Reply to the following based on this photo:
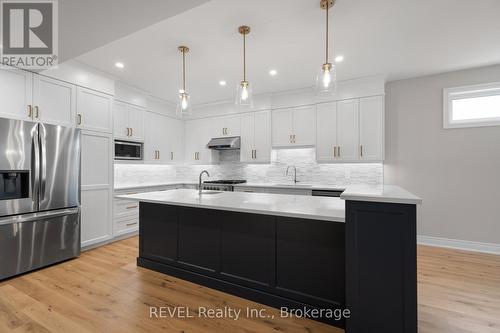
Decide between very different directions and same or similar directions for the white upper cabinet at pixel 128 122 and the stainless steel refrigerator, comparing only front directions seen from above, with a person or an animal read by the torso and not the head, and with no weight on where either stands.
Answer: same or similar directions

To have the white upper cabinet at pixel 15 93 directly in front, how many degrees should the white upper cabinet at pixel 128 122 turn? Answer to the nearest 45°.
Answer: approximately 90° to its right

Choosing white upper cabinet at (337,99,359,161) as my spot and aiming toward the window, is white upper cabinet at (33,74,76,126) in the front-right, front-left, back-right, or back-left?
back-right

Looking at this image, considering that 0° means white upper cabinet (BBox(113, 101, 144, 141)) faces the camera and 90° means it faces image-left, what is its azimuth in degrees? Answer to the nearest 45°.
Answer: approximately 315°

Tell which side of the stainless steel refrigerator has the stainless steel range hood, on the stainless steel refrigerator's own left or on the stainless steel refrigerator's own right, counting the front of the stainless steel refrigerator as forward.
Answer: on the stainless steel refrigerator's own left

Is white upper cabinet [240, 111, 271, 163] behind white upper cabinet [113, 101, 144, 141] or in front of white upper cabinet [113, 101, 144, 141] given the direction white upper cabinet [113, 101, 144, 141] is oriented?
in front

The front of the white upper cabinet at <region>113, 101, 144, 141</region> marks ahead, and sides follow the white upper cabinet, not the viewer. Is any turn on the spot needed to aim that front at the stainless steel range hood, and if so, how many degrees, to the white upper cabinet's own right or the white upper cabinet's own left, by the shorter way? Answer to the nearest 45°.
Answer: approximately 45° to the white upper cabinet's own left

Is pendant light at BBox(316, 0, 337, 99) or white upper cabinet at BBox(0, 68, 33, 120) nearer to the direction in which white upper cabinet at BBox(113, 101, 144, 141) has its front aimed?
the pendant light

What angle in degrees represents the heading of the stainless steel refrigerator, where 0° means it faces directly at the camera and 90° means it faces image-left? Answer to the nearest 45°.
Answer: approximately 315°

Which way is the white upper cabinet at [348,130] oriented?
toward the camera

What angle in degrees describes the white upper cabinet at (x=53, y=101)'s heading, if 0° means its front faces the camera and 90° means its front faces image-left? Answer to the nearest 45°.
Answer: approximately 315°

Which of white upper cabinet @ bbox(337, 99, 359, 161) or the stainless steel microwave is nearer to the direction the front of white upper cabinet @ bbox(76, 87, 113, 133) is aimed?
the white upper cabinet

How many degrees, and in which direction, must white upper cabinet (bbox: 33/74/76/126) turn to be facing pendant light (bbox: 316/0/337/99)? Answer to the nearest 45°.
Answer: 0° — it already faces it

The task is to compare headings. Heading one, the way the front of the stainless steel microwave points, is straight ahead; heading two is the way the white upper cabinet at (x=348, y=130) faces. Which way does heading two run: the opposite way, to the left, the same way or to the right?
to the right

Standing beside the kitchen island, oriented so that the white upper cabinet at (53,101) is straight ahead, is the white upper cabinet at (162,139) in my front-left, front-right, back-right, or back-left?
front-right

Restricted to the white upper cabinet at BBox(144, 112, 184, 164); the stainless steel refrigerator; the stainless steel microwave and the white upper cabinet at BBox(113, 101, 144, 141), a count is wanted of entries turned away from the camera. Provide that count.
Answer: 0

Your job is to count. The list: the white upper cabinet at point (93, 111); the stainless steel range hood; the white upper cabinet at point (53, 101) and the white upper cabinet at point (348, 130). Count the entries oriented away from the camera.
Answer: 0

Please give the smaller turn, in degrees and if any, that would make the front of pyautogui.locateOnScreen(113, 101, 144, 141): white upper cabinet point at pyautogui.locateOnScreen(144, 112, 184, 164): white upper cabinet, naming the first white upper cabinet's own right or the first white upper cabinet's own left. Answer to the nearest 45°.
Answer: approximately 90° to the first white upper cabinet's own left
